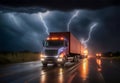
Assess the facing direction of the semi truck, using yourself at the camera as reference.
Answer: facing the viewer and to the left of the viewer
